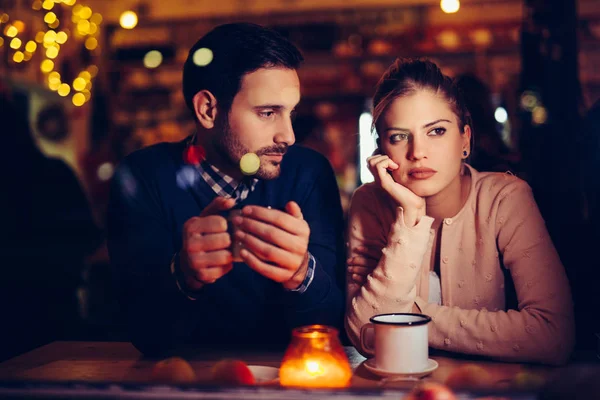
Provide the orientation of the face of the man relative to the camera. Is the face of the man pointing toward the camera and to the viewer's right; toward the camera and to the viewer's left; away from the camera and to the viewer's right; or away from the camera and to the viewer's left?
toward the camera and to the viewer's right

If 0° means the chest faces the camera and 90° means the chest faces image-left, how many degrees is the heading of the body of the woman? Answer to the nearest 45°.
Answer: approximately 0°

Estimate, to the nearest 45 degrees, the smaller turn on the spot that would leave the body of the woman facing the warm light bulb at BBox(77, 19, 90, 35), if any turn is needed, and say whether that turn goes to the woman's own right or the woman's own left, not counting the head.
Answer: approximately 135° to the woman's own right

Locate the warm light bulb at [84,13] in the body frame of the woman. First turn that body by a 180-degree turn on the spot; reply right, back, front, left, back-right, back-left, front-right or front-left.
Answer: front-left

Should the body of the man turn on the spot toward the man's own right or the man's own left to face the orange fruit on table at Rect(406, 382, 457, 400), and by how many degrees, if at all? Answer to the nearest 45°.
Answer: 0° — they already face it

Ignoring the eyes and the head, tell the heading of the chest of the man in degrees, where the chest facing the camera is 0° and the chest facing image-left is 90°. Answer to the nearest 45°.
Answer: approximately 0°

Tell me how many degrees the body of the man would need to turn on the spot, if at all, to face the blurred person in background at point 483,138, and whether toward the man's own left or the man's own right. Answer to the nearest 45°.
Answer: approximately 90° to the man's own left
